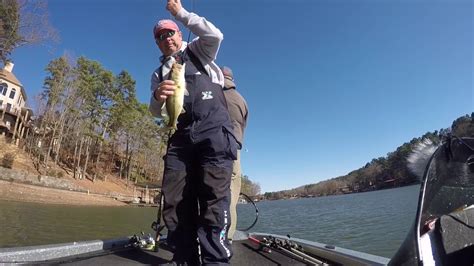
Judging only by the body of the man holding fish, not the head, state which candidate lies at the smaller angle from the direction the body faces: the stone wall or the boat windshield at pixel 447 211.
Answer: the boat windshield

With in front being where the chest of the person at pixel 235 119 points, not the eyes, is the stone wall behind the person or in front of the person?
in front

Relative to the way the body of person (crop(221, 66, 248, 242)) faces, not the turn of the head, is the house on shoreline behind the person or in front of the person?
in front

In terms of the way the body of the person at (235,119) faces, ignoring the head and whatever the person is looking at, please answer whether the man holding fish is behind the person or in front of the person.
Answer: behind

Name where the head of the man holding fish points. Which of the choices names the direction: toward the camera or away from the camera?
toward the camera

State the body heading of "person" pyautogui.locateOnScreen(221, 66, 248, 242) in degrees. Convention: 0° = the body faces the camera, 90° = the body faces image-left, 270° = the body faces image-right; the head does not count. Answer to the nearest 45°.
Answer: approximately 180°

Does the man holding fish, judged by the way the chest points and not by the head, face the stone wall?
no

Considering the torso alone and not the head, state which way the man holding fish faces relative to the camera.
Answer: toward the camera

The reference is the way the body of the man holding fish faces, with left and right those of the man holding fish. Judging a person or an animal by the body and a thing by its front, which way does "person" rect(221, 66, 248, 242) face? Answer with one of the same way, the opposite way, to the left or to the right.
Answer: the opposite way

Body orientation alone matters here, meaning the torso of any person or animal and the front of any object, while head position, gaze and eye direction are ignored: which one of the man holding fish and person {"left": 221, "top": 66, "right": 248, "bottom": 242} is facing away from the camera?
the person

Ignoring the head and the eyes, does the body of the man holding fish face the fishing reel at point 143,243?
no
